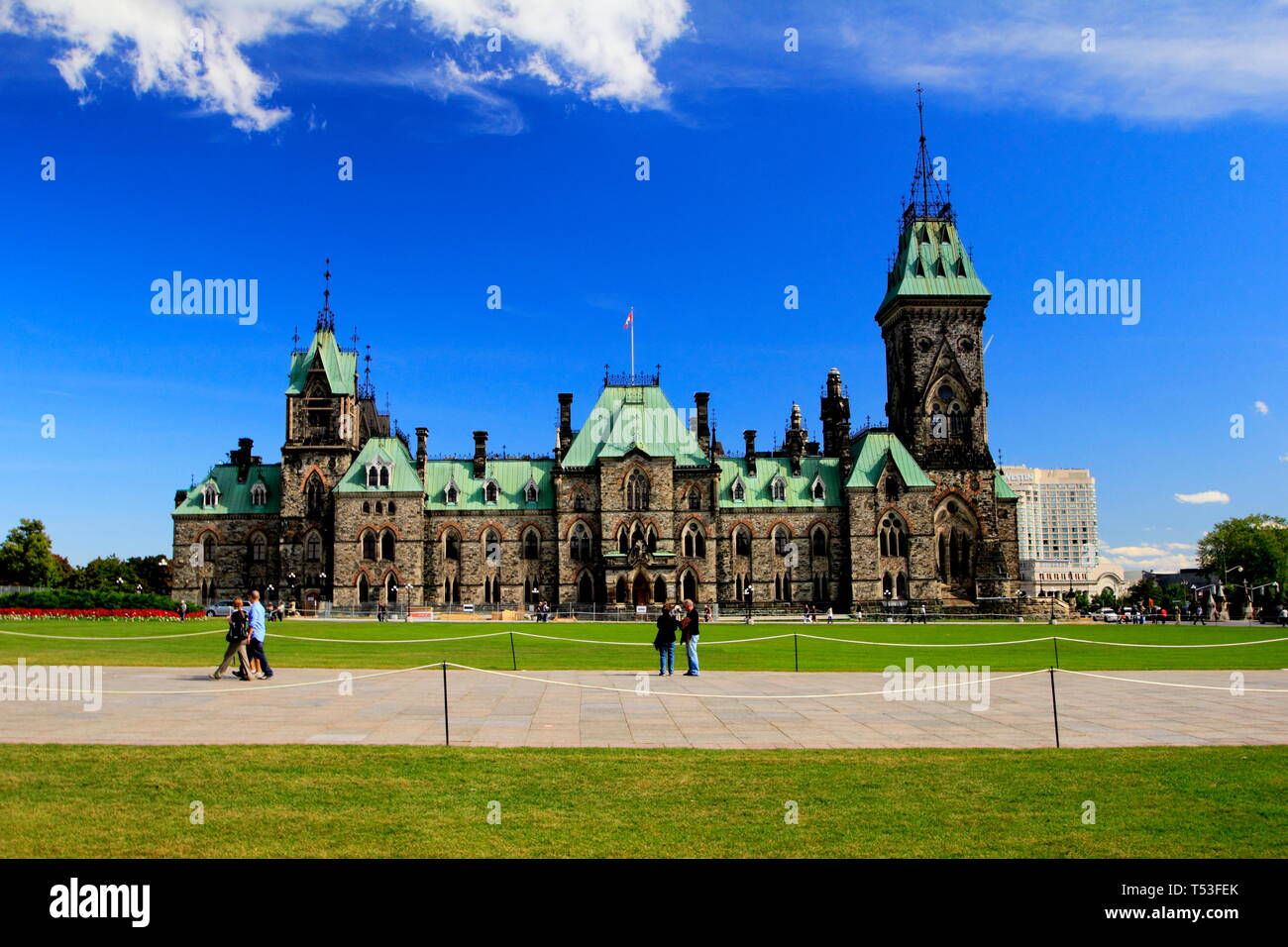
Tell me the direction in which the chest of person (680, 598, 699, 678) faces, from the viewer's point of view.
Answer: to the viewer's left

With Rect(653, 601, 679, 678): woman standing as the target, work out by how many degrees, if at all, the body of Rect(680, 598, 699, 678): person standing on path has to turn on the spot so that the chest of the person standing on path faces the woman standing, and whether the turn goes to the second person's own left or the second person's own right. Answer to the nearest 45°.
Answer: approximately 45° to the second person's own left
